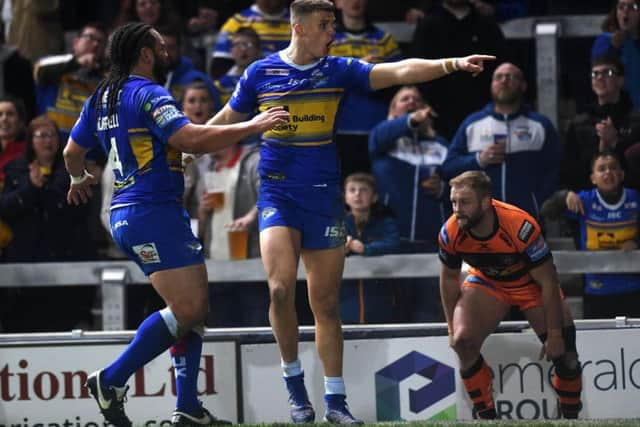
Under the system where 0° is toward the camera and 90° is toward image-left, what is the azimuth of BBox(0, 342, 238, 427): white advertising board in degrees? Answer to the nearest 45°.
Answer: approximately 0°

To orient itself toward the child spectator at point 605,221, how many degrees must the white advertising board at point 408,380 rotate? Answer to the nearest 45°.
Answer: approximately 135° to its left

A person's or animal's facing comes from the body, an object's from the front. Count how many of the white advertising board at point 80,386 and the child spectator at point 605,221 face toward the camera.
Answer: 2

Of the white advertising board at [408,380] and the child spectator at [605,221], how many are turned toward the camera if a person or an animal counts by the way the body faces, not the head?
2

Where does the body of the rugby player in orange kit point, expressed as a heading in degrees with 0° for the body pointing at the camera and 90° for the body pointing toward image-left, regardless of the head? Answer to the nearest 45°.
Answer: approximately 45°

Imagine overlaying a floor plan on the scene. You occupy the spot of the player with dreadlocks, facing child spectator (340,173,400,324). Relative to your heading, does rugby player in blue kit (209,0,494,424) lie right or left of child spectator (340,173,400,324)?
right

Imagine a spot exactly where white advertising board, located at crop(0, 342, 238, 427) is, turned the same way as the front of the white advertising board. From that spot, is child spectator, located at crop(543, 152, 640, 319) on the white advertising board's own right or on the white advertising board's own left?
on the white advertising board's own left
